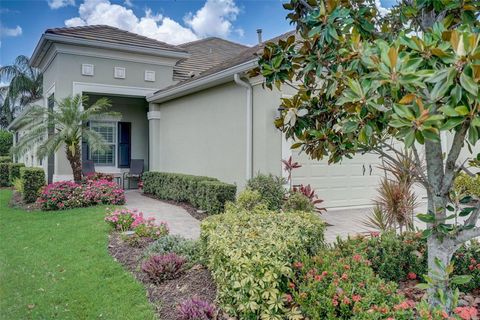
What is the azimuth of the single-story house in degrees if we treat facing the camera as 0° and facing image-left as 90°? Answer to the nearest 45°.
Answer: approximately 315°

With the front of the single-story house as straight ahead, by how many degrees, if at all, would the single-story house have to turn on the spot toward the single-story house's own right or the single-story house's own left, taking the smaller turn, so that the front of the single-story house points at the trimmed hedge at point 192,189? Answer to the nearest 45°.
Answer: approximately 45° to the single-story house's own right

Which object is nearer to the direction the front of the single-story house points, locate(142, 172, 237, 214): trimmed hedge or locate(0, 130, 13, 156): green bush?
the trimmed hedge

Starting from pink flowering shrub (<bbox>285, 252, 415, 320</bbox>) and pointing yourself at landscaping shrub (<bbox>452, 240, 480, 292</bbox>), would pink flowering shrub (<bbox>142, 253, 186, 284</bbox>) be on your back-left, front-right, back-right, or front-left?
back-left

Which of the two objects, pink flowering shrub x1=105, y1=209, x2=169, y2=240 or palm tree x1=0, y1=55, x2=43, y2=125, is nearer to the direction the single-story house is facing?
the pink flowering shrub

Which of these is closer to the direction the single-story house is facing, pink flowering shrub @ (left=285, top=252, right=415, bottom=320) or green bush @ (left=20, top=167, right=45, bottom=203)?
the pink flowering shrub

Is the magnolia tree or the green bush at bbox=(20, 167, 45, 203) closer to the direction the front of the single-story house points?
the magnolia tree

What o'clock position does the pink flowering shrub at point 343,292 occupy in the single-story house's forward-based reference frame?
The pink flowering shrub is roughly at 1 o'clock from the single-story house.
